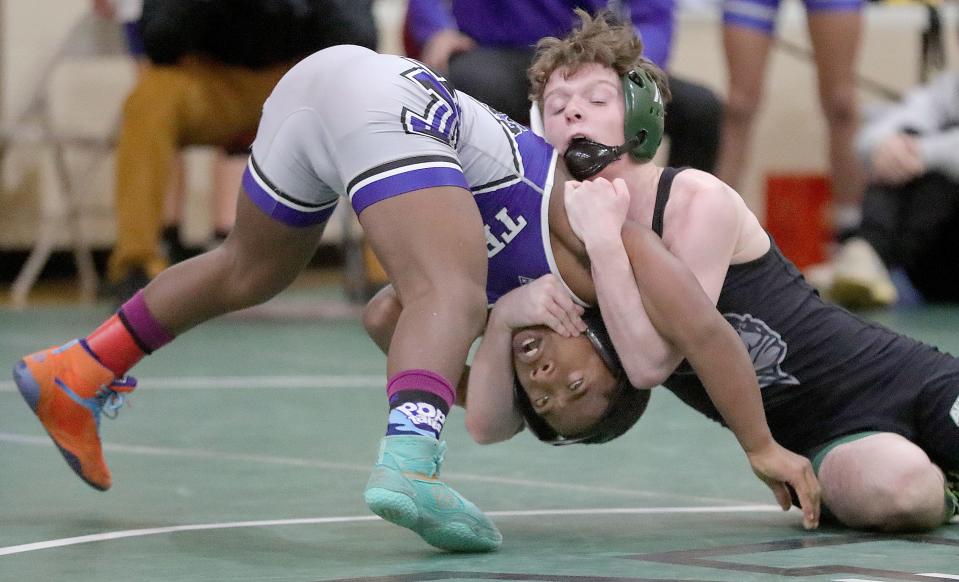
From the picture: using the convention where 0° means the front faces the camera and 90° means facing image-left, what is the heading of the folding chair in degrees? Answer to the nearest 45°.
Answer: approximately 45°

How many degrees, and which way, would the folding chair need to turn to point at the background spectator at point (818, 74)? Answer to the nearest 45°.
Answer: approximately 90° to its left

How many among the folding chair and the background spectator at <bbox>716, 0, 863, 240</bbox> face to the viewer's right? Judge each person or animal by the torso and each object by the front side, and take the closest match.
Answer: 0

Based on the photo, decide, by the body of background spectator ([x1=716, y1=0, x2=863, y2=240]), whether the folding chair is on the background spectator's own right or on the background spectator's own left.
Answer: on the background spectator's own right

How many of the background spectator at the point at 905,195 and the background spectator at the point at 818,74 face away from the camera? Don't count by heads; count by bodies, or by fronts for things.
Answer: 0

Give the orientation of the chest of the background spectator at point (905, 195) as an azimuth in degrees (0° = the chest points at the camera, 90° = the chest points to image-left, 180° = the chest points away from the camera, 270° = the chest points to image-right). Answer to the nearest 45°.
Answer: approximately 45°

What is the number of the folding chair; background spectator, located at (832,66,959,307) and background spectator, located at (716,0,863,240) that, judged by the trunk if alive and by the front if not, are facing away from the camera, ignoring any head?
0

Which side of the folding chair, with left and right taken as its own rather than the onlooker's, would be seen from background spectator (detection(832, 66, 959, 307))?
left

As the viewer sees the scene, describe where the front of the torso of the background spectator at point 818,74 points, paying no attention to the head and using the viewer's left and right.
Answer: facing the viewer

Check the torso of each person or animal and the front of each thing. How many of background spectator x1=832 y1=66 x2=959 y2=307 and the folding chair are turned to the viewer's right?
0
